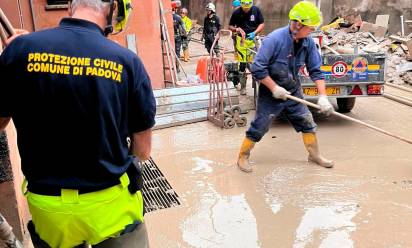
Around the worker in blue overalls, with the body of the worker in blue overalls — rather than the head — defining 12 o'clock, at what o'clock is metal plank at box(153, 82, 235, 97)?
The metal plank is roughly at 6 o'clock from the worker in blue overalls.

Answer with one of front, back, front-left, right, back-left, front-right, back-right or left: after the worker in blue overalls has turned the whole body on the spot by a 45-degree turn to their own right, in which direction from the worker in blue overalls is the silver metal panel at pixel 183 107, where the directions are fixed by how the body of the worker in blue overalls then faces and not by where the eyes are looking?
back-right

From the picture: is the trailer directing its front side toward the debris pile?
yes

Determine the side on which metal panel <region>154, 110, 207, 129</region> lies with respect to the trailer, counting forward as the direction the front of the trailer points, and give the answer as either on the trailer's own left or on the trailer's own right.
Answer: on the trailer's own left

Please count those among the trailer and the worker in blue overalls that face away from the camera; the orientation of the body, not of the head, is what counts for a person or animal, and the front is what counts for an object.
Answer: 1

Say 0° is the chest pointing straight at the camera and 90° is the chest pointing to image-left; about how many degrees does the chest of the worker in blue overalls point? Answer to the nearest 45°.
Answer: approximately 315°

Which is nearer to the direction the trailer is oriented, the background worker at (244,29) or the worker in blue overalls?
the background worker

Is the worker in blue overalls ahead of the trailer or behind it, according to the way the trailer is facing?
behind

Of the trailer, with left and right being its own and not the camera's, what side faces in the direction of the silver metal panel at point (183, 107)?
left

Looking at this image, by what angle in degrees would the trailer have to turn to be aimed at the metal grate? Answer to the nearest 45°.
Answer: approximately 135° to its left

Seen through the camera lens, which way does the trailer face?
facing away from the viewer

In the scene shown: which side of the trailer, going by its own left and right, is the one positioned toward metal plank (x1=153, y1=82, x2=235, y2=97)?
left

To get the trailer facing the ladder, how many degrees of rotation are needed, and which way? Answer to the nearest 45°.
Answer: approximately 90° to its left
